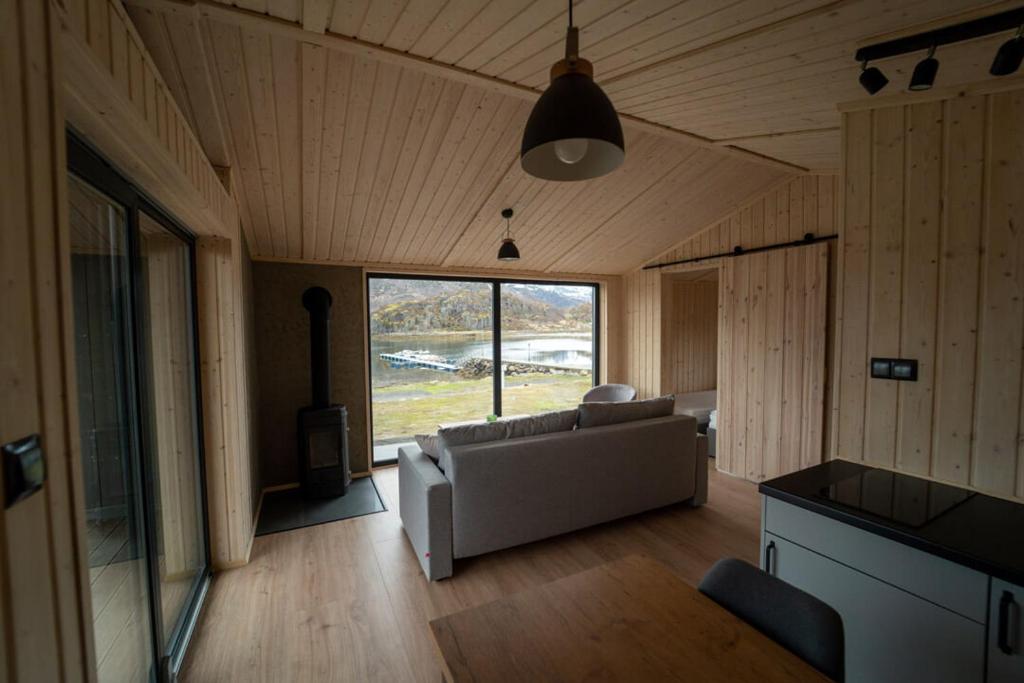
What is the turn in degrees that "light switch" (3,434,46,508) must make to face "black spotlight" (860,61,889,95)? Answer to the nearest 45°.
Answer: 0° — it already faces it

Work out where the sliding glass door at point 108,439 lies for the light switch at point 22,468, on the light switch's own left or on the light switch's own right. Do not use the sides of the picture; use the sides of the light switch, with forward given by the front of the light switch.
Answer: on the light switch's own left

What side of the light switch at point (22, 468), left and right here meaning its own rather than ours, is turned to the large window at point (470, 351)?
left

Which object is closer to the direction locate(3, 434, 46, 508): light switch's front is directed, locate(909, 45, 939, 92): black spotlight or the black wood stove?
the black spotlight

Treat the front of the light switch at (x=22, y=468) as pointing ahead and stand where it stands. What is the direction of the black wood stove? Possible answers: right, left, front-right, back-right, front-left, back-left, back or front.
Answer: left

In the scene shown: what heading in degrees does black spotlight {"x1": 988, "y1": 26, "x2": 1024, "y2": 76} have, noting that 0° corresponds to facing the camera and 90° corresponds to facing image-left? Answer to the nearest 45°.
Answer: approximately 90°

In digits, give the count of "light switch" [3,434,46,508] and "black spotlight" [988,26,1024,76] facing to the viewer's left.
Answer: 1

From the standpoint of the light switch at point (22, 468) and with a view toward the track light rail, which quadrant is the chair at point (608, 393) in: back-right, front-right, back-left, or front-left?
front-left

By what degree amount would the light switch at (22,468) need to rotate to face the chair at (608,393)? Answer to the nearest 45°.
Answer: approximately 45° to its left

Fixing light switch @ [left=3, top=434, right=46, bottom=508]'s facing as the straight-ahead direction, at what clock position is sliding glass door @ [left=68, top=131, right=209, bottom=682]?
The sliding glass door is roughly at 8 o'clock from the light switch.

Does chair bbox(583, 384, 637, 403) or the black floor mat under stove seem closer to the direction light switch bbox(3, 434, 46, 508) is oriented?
the chair

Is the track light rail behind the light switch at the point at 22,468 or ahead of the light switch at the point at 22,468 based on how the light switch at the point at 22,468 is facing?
ahead

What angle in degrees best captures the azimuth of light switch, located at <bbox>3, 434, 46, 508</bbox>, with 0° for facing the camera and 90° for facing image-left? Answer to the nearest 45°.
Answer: approximately 315°
